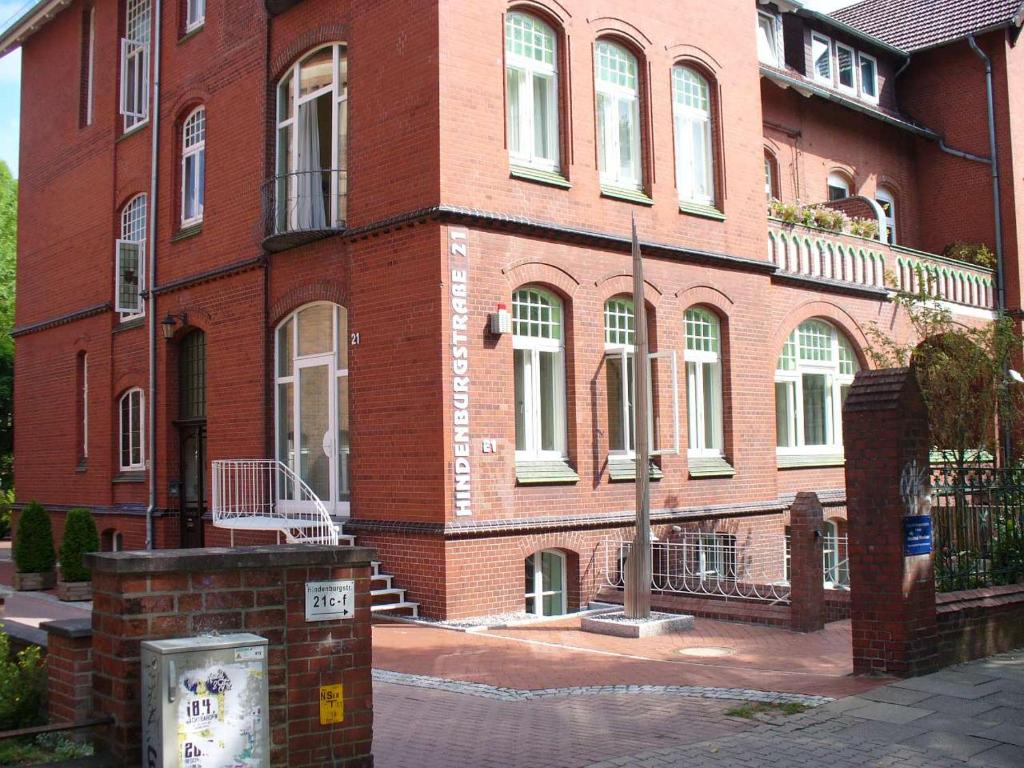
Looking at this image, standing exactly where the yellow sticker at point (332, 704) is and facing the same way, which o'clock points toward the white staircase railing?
The white staircase railing is roughly at 6 o'clock from the yellow sticker.

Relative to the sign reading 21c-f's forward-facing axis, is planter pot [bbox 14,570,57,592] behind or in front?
behind

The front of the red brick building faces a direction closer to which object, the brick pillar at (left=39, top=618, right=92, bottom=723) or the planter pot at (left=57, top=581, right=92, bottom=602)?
the brick pillar

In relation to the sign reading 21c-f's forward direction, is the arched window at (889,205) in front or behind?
behind

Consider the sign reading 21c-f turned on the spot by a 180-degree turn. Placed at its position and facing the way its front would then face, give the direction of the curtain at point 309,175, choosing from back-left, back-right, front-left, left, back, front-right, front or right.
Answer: front

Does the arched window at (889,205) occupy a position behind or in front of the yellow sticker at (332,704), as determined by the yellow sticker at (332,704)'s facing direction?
behind
